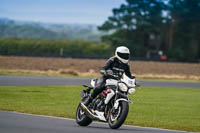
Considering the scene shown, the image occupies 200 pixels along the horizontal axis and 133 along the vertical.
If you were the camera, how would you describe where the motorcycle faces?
facing the viewer and to the right of the viewer
